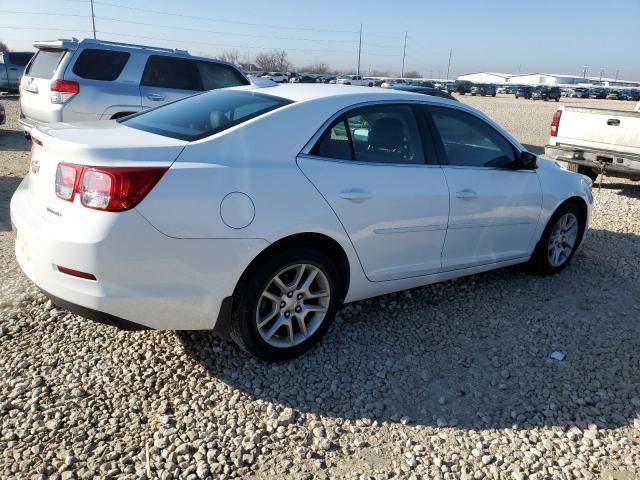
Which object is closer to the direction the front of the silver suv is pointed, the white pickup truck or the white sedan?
the white pickup truck

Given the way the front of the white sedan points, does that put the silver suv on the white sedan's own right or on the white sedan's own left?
on the white sedan's own left

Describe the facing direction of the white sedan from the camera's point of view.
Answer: facing away from the viewer and to the right of the viewer

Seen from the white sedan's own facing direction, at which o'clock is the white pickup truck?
The white pickup truck is roughly at 12 o'clock from the white sedan.

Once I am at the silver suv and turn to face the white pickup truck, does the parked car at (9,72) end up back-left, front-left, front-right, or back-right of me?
back-left

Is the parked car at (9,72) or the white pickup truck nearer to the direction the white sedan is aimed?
the white pickup truck

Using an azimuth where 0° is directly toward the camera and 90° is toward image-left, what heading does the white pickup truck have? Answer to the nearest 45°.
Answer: approximately 180°

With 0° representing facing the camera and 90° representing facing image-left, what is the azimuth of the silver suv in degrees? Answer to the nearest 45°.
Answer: approximately 225°
